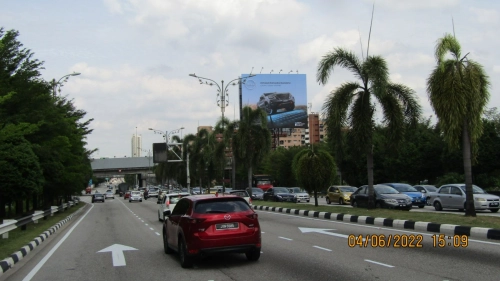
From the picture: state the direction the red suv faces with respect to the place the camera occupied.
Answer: facing away from the viewer and to the left of the viewer

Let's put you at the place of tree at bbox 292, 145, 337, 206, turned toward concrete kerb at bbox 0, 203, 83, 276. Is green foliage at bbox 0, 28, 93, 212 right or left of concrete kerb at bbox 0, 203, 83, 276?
right

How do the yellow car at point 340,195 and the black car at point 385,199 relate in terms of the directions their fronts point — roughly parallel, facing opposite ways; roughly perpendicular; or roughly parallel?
roughly parallel

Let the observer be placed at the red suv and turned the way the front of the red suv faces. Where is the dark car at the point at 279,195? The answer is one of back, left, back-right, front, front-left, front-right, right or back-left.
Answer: front-right

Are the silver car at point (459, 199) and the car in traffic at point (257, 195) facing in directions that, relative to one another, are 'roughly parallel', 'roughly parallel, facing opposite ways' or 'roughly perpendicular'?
roughly parallel
